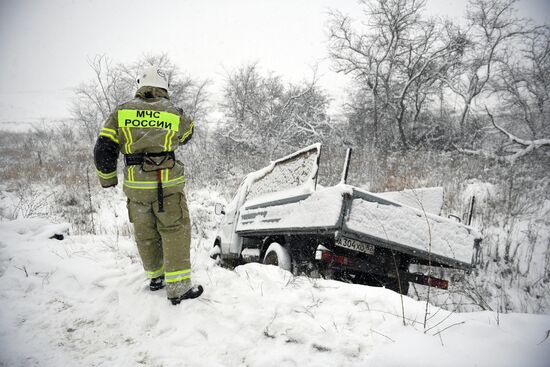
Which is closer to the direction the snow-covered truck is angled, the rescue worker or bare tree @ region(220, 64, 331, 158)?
the bare tree

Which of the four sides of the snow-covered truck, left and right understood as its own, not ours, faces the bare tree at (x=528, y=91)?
right

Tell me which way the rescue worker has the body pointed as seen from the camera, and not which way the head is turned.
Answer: away from the camera

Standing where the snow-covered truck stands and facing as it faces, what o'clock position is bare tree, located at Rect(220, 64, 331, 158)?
The bare tree is roughly at 1 o'clock from the snow-covered truck.

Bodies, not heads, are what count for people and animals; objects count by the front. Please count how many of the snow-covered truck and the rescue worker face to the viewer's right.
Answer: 0

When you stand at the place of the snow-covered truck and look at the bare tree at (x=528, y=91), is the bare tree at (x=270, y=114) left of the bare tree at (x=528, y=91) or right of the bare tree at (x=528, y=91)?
left

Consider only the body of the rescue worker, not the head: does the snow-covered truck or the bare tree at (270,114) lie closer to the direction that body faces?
the bare tree

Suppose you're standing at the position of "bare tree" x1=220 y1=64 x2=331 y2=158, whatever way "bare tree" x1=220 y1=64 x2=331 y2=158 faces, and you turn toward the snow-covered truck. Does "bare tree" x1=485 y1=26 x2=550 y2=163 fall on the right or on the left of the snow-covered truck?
left

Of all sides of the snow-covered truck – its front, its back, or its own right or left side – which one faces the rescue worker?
left

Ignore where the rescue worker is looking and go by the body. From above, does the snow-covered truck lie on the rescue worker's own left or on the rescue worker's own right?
on the rescue worker's own right

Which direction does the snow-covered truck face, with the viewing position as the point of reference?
facing away from the viewer and to the left of the viewer
